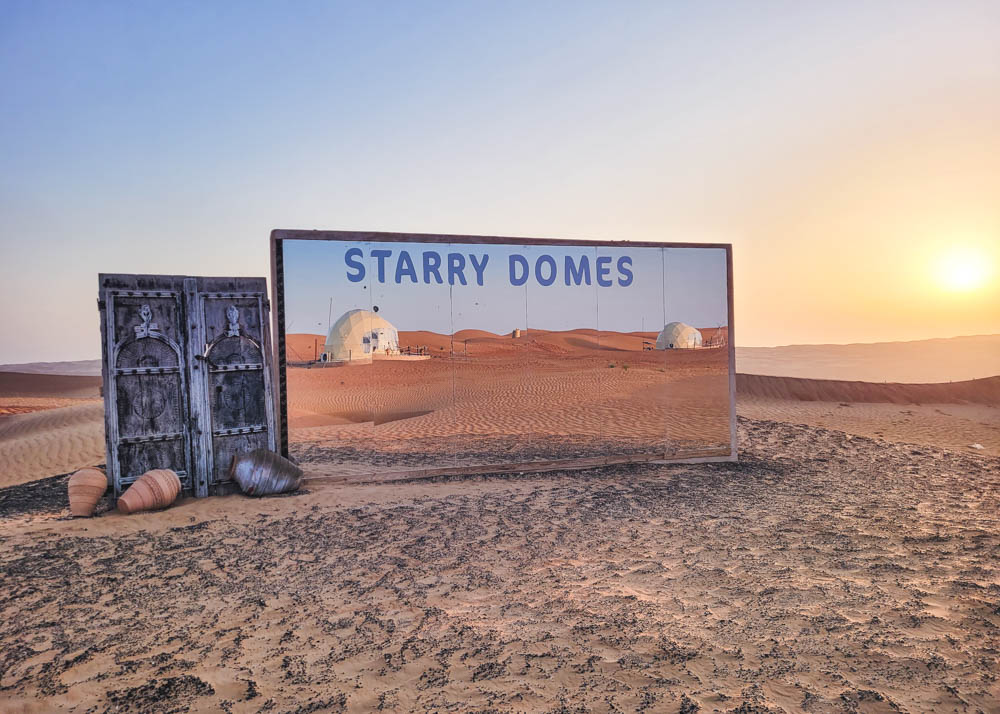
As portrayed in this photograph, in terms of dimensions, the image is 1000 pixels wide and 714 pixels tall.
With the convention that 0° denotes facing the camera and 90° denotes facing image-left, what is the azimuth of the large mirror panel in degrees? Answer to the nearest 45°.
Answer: approximately 0°

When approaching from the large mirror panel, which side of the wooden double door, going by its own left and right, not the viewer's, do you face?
left

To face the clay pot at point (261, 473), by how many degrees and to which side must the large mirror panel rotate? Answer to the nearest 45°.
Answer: approximately 45° to its right

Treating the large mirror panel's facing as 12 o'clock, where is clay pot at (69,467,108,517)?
The clay pot is roughly at 2 o'clock from the large mirror panel.

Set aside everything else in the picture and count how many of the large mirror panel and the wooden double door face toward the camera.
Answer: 2
